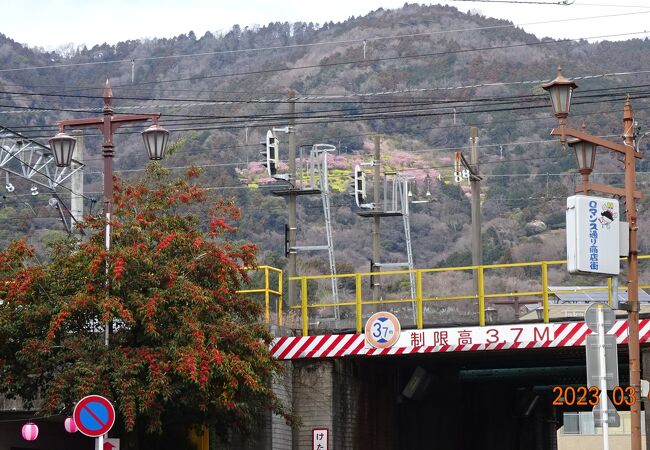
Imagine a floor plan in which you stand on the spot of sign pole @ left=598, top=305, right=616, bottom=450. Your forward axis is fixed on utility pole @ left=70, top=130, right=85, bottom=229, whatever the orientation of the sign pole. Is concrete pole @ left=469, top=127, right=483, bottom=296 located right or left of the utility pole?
right

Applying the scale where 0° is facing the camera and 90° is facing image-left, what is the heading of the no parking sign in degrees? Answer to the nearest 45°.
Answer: approximately 0°

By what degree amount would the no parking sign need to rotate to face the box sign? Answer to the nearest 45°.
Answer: approximately 90° to its left

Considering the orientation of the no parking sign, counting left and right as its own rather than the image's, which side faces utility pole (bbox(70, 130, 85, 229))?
back

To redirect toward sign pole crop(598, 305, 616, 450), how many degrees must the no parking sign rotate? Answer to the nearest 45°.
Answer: approximately 90° to its left

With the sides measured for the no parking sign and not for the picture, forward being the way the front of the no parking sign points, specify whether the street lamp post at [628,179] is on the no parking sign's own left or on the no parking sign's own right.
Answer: on the no parking sign's own left

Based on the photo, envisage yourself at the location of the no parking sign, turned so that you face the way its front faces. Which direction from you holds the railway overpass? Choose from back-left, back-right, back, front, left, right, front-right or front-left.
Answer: back-left

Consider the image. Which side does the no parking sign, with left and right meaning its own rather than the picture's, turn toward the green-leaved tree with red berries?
back
